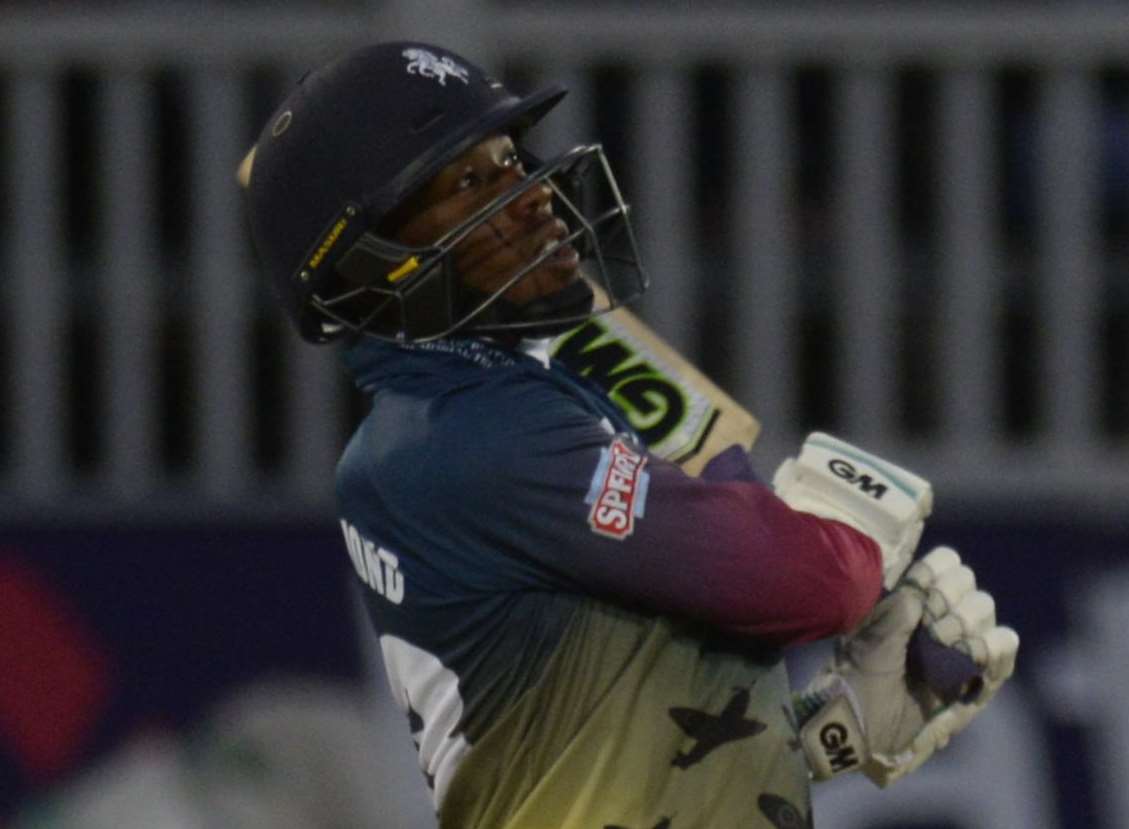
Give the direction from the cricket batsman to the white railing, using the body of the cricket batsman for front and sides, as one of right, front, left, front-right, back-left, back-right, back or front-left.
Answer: left

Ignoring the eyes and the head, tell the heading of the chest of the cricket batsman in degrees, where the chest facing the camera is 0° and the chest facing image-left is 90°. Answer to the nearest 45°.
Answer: approximately 270°
